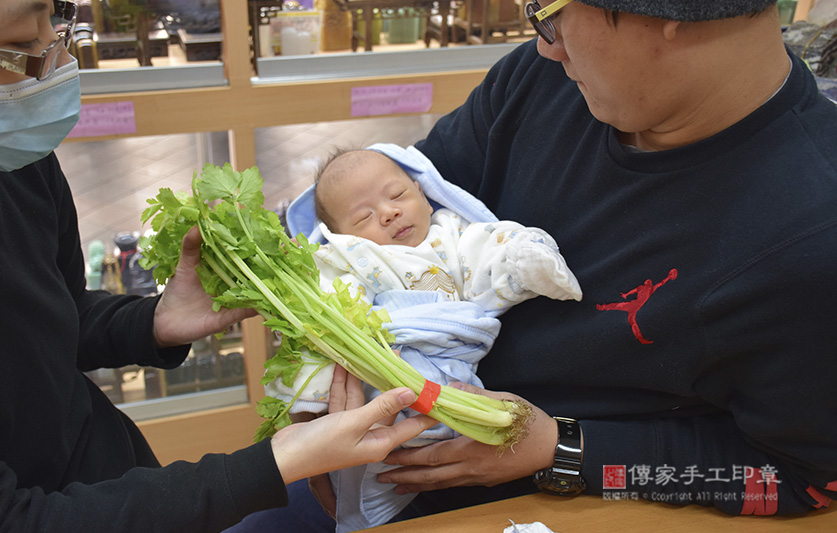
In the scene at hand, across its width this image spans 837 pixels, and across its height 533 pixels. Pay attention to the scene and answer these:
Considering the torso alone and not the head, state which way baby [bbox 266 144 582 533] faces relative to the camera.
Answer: toward the camera

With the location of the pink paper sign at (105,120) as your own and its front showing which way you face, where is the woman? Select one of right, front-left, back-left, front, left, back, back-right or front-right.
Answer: front

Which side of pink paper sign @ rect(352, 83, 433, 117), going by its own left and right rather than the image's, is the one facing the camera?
front

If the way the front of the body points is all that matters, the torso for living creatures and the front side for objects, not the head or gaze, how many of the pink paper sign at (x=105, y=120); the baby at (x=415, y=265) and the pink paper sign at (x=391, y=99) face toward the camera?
3

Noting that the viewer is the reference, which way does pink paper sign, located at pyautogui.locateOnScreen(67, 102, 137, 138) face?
facing the viewer

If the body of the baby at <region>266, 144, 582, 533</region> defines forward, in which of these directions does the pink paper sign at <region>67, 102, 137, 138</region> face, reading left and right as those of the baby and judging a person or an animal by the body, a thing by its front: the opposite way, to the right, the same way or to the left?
the same way

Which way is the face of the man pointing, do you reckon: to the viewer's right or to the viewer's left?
to the viewer's left

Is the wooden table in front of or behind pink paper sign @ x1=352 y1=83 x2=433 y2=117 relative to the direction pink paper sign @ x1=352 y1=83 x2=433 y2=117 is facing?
in front

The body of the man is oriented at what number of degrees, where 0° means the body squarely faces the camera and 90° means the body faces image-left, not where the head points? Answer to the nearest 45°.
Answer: approximately 45°

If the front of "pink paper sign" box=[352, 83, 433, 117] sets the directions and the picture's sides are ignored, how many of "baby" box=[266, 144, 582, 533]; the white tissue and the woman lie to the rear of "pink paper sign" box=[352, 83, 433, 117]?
0

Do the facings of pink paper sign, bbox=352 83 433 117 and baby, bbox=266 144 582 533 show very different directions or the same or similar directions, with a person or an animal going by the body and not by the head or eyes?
same or similar directions

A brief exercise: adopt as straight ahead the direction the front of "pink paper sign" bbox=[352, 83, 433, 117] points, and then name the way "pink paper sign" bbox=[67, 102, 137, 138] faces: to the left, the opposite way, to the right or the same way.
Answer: the same way

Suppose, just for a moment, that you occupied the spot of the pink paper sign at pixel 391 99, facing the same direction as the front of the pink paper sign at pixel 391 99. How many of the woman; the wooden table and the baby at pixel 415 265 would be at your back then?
0

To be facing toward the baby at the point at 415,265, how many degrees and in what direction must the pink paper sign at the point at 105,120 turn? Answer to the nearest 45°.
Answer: approximately 45° to its left

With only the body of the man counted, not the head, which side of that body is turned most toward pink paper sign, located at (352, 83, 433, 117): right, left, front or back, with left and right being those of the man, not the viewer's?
right

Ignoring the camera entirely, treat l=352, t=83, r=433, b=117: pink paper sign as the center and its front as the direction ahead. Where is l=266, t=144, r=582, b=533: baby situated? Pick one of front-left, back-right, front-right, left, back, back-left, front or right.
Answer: front

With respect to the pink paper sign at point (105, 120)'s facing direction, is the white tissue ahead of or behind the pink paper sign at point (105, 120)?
ahead

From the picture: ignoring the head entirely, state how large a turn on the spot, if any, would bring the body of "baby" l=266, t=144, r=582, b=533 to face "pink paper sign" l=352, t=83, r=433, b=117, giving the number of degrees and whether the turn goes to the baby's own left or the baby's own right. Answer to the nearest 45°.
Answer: approximately 180°
